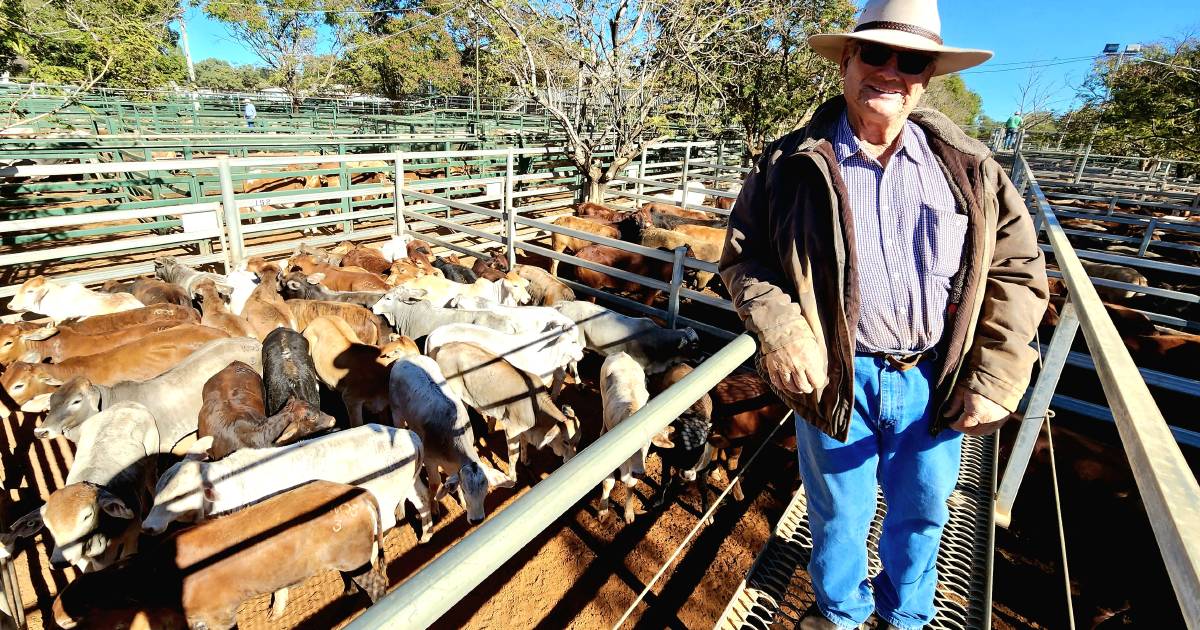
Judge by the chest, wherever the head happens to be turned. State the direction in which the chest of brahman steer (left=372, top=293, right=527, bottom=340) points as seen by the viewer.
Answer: to the viewer's left

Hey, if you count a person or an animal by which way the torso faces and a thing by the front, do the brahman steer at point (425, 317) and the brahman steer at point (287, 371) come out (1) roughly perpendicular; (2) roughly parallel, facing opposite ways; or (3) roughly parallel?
roughly perpendicular

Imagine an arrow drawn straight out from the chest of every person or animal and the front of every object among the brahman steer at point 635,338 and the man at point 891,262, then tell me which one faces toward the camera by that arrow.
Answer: the man

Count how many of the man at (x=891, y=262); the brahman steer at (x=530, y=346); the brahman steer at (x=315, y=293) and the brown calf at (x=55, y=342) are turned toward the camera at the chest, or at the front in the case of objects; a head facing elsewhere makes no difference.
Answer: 1

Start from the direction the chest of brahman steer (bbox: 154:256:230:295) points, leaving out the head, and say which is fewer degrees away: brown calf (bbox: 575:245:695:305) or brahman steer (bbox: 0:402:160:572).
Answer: the brahman steer

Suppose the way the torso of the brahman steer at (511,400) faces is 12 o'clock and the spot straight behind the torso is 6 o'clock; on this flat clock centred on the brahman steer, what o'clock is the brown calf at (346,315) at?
The brown calf is roughly at 6 o'clock from the brahman steer.

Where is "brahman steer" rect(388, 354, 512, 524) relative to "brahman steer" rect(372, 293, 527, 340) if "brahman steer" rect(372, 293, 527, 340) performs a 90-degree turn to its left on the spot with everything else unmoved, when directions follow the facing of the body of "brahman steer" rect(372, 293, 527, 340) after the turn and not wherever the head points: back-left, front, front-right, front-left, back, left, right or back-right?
front

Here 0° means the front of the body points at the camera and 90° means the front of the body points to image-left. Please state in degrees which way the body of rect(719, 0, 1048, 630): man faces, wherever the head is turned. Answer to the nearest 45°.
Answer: approximately 0°

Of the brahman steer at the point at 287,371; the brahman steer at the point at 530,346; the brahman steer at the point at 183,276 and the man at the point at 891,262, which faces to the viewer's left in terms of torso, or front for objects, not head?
the brahman steer at the point at 183,276

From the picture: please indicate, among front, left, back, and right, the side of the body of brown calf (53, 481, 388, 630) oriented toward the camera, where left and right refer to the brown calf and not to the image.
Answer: left

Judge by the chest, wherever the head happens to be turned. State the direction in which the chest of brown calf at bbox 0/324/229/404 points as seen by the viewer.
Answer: to the viewer's left

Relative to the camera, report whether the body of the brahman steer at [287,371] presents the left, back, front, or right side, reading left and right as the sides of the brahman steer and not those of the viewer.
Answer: back

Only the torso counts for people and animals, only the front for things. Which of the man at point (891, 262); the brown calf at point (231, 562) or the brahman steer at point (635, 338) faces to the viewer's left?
the brown calf

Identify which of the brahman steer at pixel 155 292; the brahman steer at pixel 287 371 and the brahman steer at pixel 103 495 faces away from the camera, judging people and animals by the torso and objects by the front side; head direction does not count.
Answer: the brahman steer at pixel 287 371
